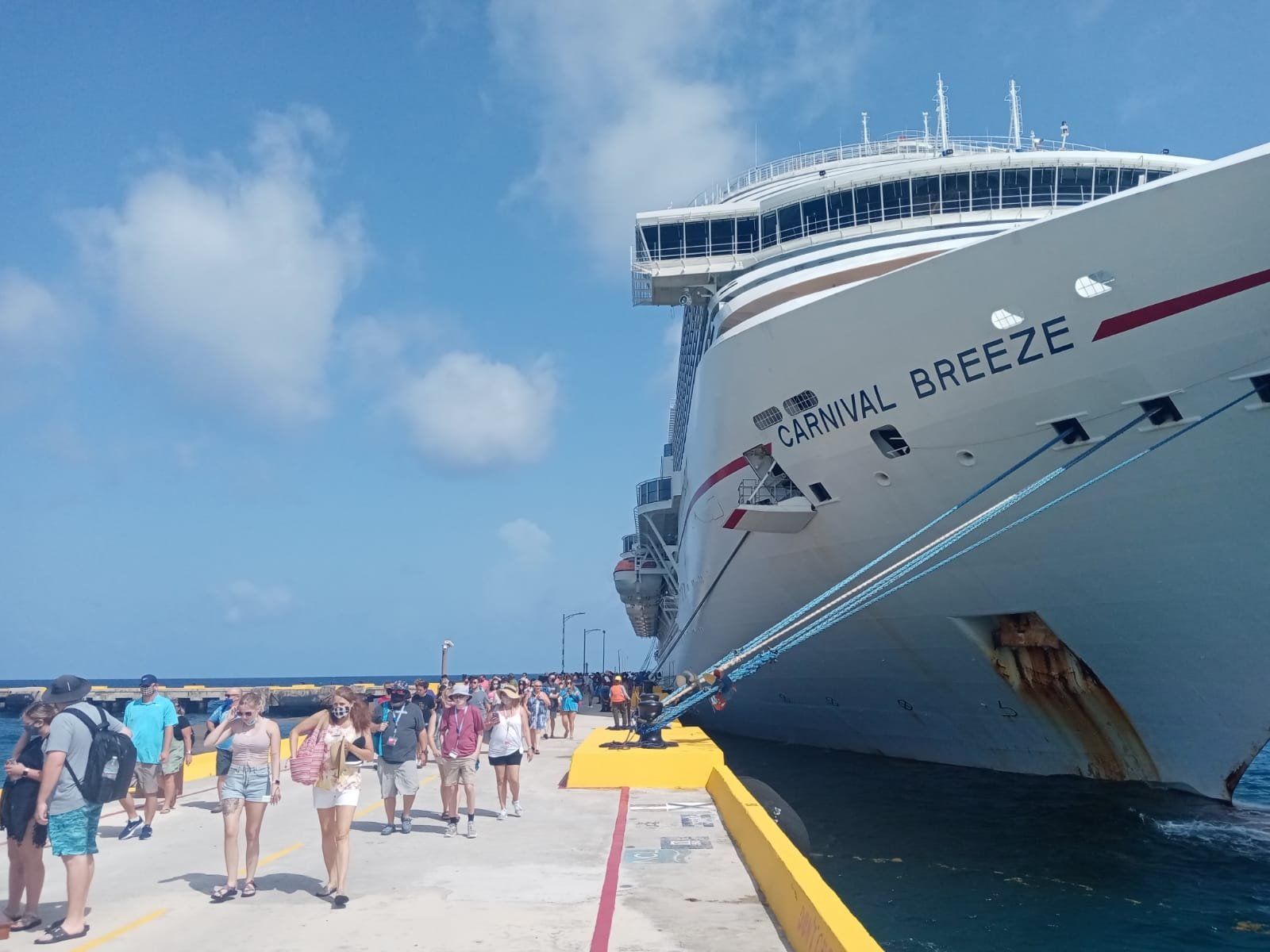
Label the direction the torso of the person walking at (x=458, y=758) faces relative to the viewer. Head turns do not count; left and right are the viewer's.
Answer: facing the viewer

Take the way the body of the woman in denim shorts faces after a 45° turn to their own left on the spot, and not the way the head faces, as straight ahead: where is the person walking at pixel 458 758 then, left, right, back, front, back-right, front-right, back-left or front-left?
left

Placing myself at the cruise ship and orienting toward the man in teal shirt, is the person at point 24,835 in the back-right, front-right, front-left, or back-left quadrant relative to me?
front-left

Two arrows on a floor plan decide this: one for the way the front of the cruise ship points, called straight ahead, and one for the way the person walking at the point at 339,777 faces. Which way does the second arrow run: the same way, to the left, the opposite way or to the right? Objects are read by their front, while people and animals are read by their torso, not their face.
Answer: the same way

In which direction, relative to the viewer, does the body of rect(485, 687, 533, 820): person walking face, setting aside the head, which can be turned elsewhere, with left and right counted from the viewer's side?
facing the viewer

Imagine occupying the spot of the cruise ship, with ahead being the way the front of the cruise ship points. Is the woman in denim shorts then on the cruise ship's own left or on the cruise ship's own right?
on the cruise ship's own right

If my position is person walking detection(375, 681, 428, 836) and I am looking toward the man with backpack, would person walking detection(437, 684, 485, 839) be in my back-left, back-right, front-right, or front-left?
back-left

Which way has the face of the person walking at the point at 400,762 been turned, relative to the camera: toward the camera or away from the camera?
toward the camera

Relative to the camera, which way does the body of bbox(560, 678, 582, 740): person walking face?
toward the camera

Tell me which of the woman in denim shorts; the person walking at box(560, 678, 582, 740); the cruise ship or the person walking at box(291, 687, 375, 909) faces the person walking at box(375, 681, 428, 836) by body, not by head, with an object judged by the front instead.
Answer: the person walking at box(560, 678, 582, 740)

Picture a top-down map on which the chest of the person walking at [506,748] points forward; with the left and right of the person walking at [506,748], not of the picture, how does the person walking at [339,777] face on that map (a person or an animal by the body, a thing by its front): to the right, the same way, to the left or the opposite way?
the same way

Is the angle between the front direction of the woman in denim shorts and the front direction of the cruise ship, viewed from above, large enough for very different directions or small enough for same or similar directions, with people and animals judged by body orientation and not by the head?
same or similar directions

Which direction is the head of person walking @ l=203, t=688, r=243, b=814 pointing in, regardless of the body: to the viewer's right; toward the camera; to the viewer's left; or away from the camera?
toward the camera

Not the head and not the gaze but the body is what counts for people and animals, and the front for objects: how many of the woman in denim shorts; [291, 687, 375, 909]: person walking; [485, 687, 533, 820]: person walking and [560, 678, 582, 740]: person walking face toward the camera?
4

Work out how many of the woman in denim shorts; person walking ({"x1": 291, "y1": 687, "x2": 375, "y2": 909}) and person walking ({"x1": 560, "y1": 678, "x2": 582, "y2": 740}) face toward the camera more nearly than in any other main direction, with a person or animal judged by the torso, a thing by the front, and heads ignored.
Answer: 3

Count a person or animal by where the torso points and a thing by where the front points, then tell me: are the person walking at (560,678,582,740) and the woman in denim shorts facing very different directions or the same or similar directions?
same or similar directions

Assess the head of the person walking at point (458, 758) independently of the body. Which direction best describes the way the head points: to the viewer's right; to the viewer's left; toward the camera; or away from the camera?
toward the camera

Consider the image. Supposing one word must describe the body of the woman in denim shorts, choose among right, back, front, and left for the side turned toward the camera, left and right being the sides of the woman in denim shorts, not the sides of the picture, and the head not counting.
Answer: front
